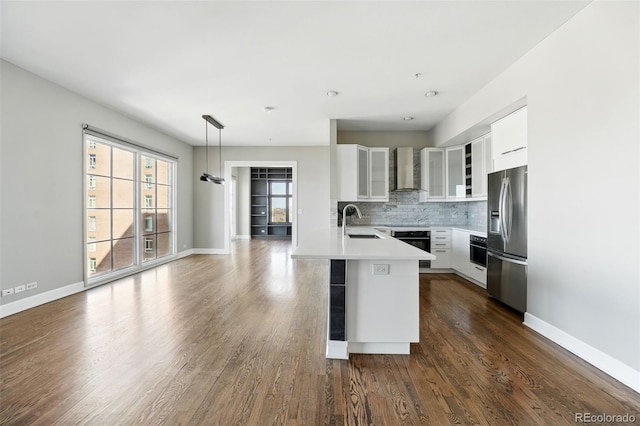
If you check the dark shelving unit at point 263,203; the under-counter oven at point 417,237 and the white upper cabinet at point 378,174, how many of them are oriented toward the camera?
3

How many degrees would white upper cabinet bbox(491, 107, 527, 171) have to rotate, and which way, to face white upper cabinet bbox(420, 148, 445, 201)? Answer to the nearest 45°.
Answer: approximately 90° to its right

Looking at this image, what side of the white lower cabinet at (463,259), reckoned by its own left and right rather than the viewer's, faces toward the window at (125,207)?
front

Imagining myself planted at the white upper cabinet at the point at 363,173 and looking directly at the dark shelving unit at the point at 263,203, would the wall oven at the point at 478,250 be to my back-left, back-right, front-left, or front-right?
back-right

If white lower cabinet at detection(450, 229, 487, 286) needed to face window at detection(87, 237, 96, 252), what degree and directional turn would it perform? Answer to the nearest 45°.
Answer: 0° — it already faces it

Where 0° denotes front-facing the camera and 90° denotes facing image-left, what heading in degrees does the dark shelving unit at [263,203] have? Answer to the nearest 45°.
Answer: approximately 0°

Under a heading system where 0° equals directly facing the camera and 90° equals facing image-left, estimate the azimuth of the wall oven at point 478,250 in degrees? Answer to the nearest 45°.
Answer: approximately 45°

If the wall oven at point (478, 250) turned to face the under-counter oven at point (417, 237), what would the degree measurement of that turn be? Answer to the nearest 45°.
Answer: approximately 90° to its right

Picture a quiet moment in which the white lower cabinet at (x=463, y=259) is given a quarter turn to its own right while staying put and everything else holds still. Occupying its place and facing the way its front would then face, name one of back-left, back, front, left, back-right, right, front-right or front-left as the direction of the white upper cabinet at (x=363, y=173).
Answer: front-left

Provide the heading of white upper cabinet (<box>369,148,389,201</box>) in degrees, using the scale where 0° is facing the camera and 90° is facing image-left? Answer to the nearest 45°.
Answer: approximately 0°

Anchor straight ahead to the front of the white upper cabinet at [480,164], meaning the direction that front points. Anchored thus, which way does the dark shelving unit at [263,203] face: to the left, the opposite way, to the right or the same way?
to the left

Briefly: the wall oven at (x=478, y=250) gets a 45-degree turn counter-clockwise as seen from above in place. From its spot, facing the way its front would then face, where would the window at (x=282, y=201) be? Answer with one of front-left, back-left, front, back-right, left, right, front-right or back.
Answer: back-right

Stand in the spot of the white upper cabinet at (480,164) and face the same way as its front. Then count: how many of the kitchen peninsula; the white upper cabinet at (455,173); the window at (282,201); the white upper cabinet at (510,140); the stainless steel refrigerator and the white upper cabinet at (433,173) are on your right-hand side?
3

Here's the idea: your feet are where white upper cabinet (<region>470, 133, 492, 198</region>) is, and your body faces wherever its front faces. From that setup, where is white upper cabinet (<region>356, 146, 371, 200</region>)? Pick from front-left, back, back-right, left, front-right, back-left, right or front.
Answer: front-right

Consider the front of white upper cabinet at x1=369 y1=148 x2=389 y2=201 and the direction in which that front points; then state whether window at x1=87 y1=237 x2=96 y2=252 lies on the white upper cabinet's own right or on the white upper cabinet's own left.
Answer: on the white upper cabinet's own right

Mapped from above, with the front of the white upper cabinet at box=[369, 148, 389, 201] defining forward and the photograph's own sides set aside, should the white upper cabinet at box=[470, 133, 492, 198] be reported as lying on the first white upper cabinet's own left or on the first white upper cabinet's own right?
on the first white upper cabinet's own left

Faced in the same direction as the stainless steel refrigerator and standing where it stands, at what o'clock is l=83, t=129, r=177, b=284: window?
The window is roughly at 1 o'clock from the stainless steel refrigerator.

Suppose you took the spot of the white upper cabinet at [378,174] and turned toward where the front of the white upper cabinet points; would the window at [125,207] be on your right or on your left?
on your right
